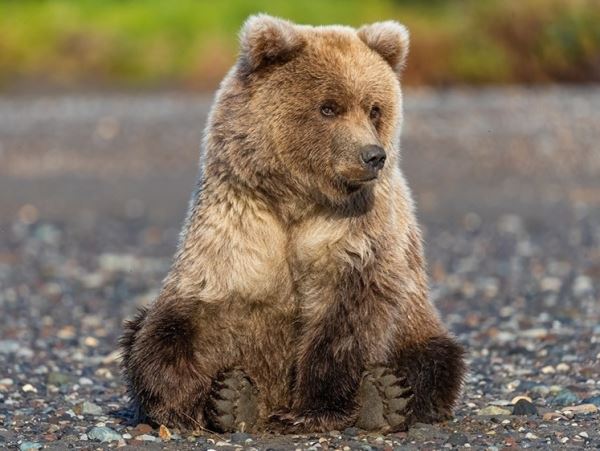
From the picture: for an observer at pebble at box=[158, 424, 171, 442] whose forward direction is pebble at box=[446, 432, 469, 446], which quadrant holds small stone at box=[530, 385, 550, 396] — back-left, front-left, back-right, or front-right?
front-left

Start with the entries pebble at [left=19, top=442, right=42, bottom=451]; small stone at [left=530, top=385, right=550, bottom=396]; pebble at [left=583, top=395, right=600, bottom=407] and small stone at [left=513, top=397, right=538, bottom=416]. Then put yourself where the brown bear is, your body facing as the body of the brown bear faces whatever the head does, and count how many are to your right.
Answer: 1

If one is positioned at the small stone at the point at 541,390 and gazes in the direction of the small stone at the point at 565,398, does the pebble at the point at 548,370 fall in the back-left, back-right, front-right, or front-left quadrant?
back-left

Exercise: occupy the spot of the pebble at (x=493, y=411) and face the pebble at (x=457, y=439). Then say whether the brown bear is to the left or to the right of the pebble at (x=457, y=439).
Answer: right

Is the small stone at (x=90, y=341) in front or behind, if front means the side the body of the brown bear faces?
behind

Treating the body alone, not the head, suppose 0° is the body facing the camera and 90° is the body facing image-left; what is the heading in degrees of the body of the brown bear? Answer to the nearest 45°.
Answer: approximately 0°

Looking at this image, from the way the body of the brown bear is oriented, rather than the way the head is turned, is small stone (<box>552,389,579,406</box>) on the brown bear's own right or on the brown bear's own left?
on the brown bear's own left

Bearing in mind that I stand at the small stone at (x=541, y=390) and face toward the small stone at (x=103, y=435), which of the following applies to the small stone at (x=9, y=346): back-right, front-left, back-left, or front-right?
front-right

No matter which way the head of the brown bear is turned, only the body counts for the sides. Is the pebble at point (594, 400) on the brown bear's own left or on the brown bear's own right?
on the brown bear's own left

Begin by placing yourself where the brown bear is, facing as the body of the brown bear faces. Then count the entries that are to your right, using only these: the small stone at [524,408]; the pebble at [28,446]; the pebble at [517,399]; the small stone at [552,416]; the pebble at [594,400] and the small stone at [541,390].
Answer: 1

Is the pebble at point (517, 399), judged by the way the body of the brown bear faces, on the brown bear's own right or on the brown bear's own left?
on the brown bear's own left

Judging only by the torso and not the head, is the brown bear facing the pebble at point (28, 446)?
no
